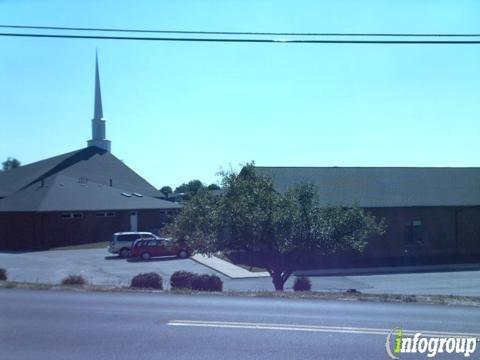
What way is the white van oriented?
to the viewer's right

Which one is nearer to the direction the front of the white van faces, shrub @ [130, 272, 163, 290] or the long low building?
the long low building

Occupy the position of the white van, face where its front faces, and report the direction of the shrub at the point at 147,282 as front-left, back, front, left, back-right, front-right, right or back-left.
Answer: right

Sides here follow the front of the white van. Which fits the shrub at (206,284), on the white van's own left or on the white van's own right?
on the white van's own right

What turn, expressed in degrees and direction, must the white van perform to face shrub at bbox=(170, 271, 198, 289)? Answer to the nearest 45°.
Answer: approximately 90° to its right

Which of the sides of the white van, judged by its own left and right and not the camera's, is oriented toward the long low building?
front
